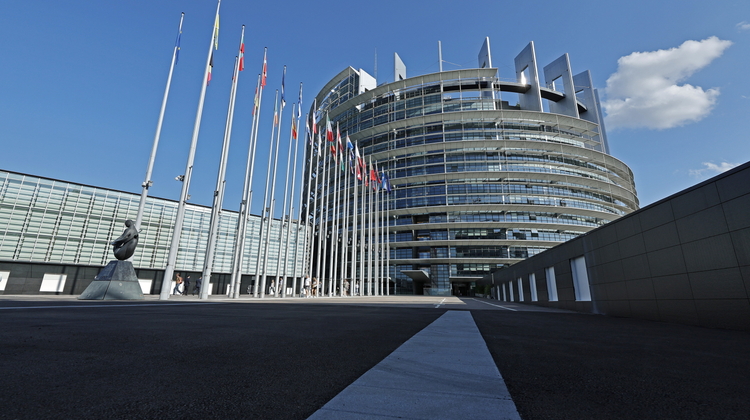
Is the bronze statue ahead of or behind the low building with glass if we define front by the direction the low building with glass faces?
ahead

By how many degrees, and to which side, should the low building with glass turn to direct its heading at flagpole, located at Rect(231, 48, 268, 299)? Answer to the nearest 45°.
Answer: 0° — it already faces it

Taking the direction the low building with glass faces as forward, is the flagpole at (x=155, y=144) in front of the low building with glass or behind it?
in front

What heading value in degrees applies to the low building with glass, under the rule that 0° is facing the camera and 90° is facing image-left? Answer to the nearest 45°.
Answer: approximately 315°

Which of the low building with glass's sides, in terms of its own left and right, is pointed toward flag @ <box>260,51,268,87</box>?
front

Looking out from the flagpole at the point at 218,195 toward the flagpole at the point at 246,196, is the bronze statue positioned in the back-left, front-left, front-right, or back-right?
back-left
